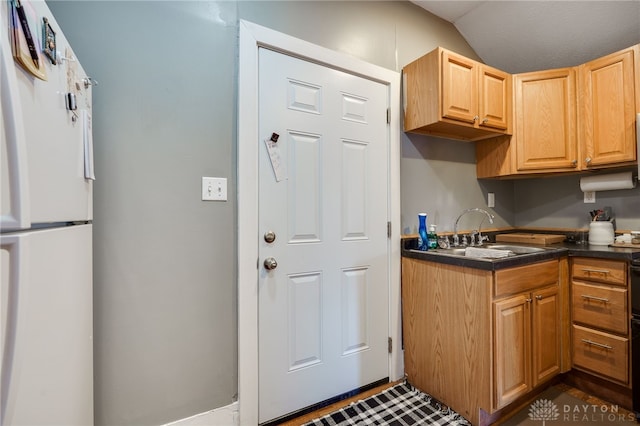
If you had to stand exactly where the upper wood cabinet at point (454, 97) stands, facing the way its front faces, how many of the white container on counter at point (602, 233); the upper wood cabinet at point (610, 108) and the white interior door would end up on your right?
1

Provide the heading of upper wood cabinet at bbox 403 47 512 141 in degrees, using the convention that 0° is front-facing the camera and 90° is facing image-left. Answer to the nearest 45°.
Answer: approximately 315°

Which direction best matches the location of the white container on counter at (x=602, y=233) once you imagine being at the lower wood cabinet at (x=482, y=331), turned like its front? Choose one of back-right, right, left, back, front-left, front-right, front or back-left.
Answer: left

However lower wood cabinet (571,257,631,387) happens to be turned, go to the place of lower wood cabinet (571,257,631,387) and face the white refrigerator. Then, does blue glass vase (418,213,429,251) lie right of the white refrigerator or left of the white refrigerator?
right

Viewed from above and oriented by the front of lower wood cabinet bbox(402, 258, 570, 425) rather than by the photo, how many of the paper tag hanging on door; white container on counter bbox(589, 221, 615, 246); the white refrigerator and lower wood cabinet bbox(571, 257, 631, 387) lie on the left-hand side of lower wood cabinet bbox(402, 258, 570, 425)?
2

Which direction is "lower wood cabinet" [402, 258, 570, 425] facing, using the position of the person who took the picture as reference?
facing the viewer and to the right of the viewer

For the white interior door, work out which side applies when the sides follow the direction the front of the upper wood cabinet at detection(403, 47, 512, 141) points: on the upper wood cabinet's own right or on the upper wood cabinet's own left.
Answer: on the upper wood cabinet's own right

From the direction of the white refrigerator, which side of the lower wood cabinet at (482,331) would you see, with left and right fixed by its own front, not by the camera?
right

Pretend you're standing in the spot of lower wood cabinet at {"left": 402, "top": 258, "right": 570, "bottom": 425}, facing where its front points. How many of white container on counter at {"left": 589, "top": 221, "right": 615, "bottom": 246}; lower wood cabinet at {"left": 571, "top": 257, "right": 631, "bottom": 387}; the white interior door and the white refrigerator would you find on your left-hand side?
2

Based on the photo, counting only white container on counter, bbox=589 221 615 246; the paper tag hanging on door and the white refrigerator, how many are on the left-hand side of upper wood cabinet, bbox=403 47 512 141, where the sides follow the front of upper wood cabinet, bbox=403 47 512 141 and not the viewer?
1

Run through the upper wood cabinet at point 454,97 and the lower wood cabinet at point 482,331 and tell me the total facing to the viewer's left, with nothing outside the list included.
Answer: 0

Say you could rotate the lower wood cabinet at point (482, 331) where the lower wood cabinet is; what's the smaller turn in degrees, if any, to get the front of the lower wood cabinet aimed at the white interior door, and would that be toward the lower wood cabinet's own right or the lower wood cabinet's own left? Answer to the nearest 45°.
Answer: approximately 90° to the lower wood cabinet's own right
